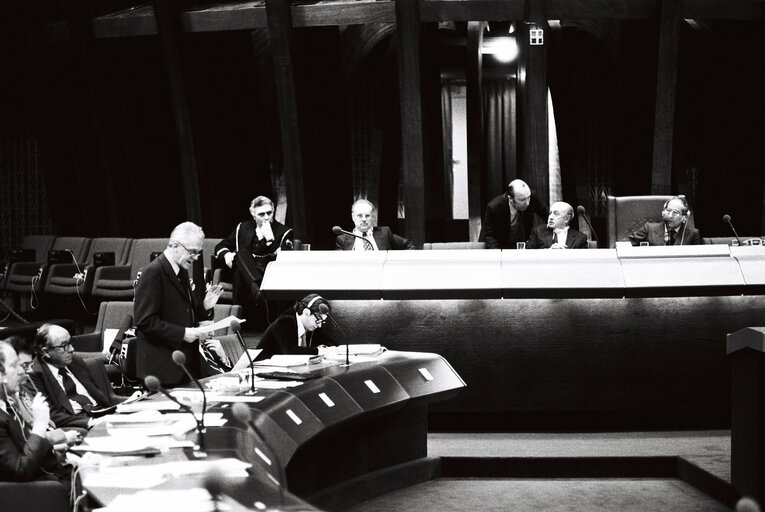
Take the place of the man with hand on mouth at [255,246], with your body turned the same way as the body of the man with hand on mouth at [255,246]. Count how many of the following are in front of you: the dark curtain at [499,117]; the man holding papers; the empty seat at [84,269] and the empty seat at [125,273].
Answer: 1

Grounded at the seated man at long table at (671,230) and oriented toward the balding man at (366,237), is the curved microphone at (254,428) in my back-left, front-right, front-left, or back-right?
front-left

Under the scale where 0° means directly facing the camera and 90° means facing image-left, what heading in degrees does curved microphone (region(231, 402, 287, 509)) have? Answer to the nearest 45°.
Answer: approximately 90°

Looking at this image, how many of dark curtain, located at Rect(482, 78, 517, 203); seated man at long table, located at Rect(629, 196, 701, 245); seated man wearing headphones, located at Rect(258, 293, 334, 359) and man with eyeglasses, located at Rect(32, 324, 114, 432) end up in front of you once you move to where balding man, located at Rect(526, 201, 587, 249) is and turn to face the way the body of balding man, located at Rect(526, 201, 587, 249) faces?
2

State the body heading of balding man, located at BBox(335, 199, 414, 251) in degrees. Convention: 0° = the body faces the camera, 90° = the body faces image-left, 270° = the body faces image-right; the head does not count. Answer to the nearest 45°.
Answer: approximately 0°

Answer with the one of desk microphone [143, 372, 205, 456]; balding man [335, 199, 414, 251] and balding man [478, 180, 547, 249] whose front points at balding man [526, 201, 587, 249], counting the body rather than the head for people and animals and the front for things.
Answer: balding man [478, 180, 547, 249]

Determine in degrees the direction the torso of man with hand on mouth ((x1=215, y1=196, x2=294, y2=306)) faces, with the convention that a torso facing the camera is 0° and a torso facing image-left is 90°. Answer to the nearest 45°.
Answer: approximately 0°

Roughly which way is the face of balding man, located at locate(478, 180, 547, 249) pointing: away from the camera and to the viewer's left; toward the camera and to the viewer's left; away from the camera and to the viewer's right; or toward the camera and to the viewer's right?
toward the camera and to the viewer's right

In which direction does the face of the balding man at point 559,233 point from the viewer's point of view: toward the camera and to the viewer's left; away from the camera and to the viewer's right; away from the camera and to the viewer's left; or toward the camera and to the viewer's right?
toward the camera and to the viewer's left

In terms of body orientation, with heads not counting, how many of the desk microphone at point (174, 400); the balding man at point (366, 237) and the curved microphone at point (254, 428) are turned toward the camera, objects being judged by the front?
1

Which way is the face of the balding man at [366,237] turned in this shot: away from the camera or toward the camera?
toward the camera

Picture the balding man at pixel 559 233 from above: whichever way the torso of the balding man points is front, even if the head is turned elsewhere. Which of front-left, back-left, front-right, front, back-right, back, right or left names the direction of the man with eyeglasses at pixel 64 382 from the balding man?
front

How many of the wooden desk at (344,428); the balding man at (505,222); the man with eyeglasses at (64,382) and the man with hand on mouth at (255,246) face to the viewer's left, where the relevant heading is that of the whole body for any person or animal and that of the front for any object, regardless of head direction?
0

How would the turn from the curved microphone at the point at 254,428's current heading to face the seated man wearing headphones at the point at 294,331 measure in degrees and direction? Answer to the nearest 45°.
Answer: approximately 90° to its right

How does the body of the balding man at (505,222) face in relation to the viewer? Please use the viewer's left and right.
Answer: facing the viewer and to the right of the viewer
